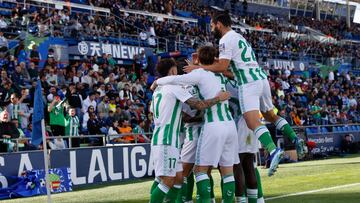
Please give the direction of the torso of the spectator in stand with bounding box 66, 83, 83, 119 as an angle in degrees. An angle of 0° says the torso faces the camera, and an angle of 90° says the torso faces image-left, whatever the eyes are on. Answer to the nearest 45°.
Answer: approximately 315°

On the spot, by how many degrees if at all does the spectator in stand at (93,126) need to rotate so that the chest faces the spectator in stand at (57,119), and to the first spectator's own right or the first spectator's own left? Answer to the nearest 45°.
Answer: approximately 90° to the first spectator's own right

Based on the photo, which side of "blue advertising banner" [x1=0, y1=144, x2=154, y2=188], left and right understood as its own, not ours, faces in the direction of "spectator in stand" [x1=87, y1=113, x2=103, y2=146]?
back

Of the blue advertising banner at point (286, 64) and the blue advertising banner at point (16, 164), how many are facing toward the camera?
2

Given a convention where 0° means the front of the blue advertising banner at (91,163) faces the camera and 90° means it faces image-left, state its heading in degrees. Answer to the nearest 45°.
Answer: approximately 0°

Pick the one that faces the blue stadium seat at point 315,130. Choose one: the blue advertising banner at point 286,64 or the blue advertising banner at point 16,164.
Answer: the blue advertising banner at point 286,64

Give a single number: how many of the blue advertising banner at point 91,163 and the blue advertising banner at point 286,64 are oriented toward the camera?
2
